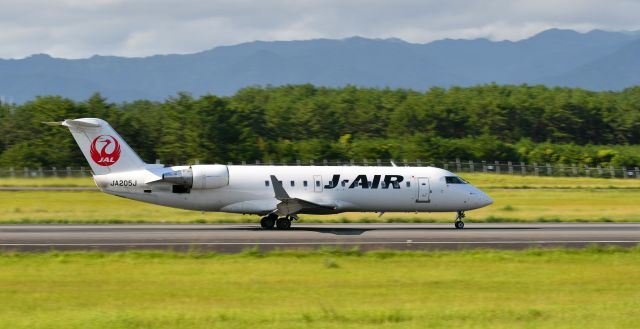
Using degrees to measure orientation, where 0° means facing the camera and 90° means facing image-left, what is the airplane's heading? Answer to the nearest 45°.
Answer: approximately 270°
